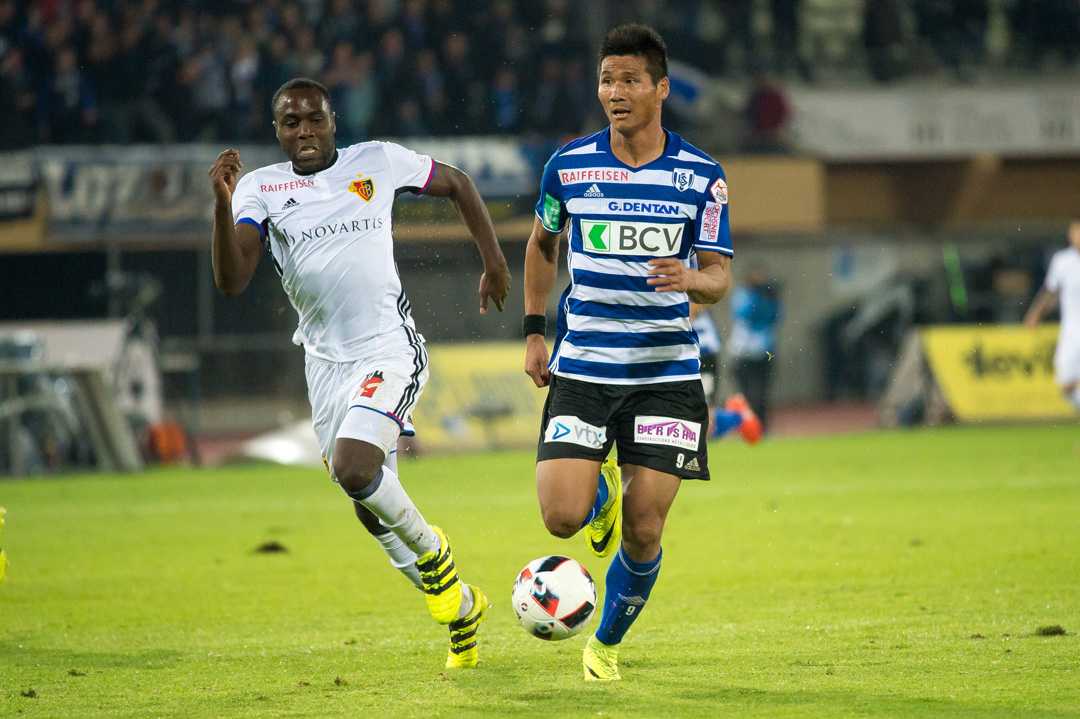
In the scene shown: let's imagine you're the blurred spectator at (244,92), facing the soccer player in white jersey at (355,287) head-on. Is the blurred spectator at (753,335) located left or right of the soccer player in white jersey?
left

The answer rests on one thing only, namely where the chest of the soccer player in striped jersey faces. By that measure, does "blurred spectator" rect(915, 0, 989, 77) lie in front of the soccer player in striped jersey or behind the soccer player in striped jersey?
behind

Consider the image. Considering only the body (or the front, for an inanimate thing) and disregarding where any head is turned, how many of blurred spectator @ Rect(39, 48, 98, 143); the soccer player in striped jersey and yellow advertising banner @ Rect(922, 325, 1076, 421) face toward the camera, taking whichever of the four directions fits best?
3

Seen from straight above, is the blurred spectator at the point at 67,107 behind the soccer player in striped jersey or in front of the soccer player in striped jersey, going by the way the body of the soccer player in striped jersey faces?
behind

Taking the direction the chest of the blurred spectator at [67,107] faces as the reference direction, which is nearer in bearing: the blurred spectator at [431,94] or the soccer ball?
the soccer ball

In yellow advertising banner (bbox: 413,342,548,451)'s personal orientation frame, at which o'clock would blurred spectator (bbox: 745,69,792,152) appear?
The blurred spectator is roughly at 7 o'clock from the yellow advertising banner.

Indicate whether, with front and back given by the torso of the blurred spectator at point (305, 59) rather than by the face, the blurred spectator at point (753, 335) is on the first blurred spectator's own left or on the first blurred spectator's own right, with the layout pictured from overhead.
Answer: on the first blurred spectator's own left

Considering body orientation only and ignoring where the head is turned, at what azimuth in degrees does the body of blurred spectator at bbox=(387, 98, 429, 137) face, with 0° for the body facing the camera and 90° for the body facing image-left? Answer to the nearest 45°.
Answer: approximately 0°

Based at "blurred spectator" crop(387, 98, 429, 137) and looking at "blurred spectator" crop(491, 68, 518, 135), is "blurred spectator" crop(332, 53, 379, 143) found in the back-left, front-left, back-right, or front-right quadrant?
back-left

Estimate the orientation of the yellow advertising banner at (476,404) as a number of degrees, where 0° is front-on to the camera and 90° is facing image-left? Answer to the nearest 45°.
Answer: approximately 0°

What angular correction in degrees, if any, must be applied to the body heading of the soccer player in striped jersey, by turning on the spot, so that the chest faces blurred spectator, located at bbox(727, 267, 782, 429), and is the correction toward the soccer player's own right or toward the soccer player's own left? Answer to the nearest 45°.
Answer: approximately 180°

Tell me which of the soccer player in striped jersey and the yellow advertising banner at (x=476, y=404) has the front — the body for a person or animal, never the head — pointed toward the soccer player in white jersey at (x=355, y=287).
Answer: the yellow advertising banner
